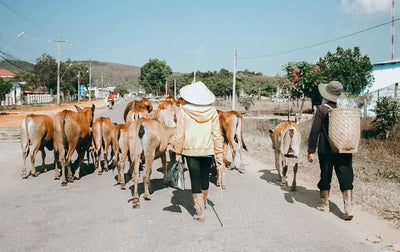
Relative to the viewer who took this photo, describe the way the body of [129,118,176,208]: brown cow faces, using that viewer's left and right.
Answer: facing away from the viewer and to the right of the viewer

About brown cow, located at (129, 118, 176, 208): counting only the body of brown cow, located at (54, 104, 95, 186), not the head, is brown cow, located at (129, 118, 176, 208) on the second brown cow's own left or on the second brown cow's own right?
on the second brown cow's own right

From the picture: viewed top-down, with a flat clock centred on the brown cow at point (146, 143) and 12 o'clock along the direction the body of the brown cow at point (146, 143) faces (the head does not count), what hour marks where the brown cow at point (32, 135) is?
the brown cow at point (32, 135) is roughly at 9 o'clock from the brown cow at point (146, 143).

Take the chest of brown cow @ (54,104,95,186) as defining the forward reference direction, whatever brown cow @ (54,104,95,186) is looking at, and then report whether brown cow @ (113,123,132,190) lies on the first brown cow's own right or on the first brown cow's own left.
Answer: on the first brown cow's own right

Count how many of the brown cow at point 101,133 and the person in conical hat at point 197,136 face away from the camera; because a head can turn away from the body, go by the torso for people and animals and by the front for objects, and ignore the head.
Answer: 2

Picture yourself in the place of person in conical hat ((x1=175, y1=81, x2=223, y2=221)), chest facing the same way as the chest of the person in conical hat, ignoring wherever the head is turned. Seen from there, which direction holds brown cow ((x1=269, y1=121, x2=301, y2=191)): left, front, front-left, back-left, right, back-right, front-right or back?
front-right

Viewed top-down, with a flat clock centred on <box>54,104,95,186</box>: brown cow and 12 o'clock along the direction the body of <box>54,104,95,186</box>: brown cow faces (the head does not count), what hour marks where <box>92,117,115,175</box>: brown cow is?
<box>92,117,115,175</box>: brown cow is roughly at 12 o'clock from <box>54,104,95,186</box>: brown cow.

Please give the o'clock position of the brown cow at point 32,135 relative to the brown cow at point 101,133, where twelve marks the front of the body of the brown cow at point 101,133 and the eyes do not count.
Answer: the brown cow at point 32,135 is roughly at 9 o'clock from the brown cow at point 101,133.

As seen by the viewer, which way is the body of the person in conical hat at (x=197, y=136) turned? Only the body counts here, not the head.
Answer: away from the camera

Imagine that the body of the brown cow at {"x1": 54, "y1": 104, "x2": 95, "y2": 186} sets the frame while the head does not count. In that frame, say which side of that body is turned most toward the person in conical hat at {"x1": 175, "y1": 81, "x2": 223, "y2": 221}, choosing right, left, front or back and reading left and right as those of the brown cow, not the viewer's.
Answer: right

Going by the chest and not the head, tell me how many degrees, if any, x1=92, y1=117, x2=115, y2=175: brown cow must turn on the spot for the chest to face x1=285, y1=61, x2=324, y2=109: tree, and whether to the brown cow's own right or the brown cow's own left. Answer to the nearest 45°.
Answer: approximately 45° to the brown cow's own right

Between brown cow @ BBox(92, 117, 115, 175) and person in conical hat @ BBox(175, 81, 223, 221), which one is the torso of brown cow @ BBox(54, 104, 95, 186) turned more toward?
the brown cow

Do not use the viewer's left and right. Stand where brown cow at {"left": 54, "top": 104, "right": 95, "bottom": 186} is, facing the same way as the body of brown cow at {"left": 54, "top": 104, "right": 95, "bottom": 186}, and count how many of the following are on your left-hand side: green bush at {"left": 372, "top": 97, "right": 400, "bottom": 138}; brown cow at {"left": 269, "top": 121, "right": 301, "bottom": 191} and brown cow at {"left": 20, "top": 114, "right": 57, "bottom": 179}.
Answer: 1

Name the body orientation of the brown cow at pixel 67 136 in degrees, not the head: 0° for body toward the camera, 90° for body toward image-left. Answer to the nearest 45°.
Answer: approximately 225°

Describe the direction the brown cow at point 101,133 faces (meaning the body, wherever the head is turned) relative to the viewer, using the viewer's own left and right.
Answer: facing away from the viewer

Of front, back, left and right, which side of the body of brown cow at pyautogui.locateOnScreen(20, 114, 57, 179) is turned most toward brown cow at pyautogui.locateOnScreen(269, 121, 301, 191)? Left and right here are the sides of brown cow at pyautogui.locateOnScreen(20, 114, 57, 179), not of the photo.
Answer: right
